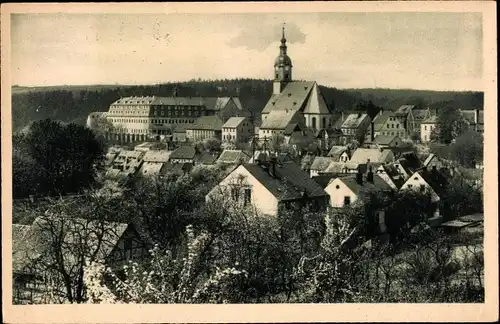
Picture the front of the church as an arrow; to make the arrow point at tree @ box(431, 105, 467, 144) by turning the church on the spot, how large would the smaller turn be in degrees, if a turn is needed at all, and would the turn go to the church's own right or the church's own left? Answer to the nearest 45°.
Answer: approximately 135° to the church's own right

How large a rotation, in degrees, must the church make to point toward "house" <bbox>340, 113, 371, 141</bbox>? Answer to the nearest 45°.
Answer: approximately 135° to its right

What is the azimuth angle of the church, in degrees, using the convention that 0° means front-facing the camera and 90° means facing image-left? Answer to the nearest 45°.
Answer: approximately 135°

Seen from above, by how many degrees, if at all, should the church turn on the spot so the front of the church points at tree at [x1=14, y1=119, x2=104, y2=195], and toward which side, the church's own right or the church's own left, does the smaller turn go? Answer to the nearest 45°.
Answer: approximately 45° to the church's own left
